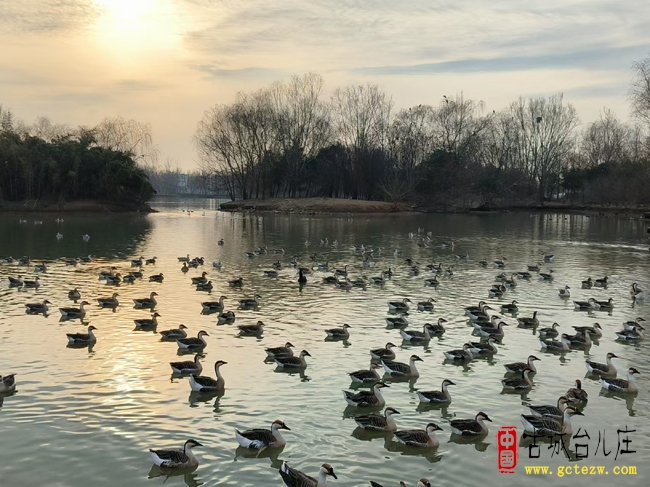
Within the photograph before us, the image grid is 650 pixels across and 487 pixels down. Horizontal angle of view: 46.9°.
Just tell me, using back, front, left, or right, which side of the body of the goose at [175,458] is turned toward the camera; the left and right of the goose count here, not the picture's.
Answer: right

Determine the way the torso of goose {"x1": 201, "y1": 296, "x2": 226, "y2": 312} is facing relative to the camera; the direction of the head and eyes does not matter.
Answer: to the viewer's right

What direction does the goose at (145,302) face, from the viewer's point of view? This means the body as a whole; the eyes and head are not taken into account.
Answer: to the viewer's right

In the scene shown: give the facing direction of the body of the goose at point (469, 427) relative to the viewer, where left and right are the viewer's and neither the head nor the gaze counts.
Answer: facing to the right of the viewer

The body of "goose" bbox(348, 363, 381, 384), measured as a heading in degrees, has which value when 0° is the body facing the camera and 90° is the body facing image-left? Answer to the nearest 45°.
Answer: approximately 270°

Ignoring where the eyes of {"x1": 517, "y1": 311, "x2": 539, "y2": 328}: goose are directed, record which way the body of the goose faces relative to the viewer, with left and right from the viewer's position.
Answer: facing to the right of the viewer

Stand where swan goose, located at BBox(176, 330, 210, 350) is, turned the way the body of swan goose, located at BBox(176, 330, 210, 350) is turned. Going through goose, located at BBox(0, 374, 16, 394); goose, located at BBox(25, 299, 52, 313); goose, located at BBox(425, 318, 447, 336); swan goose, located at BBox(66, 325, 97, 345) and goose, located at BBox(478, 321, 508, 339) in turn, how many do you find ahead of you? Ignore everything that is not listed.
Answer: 2

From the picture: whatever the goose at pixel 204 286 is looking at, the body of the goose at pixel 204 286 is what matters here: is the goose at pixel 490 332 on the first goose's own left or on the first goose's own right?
on the first goose's own right

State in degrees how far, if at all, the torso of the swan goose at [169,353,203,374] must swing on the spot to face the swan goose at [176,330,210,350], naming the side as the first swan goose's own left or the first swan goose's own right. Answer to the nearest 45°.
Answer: approximately 90° to the first swan goose's own left

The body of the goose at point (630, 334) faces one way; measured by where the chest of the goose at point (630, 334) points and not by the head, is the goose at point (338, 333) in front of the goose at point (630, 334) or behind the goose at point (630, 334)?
behind

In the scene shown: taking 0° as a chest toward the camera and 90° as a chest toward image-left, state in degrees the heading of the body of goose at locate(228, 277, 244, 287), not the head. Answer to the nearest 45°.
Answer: approximately 270°

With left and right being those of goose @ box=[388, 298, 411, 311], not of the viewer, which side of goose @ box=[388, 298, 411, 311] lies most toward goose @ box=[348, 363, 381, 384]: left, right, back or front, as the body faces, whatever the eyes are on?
right

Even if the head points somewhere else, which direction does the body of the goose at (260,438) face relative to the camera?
to the viewer's right
